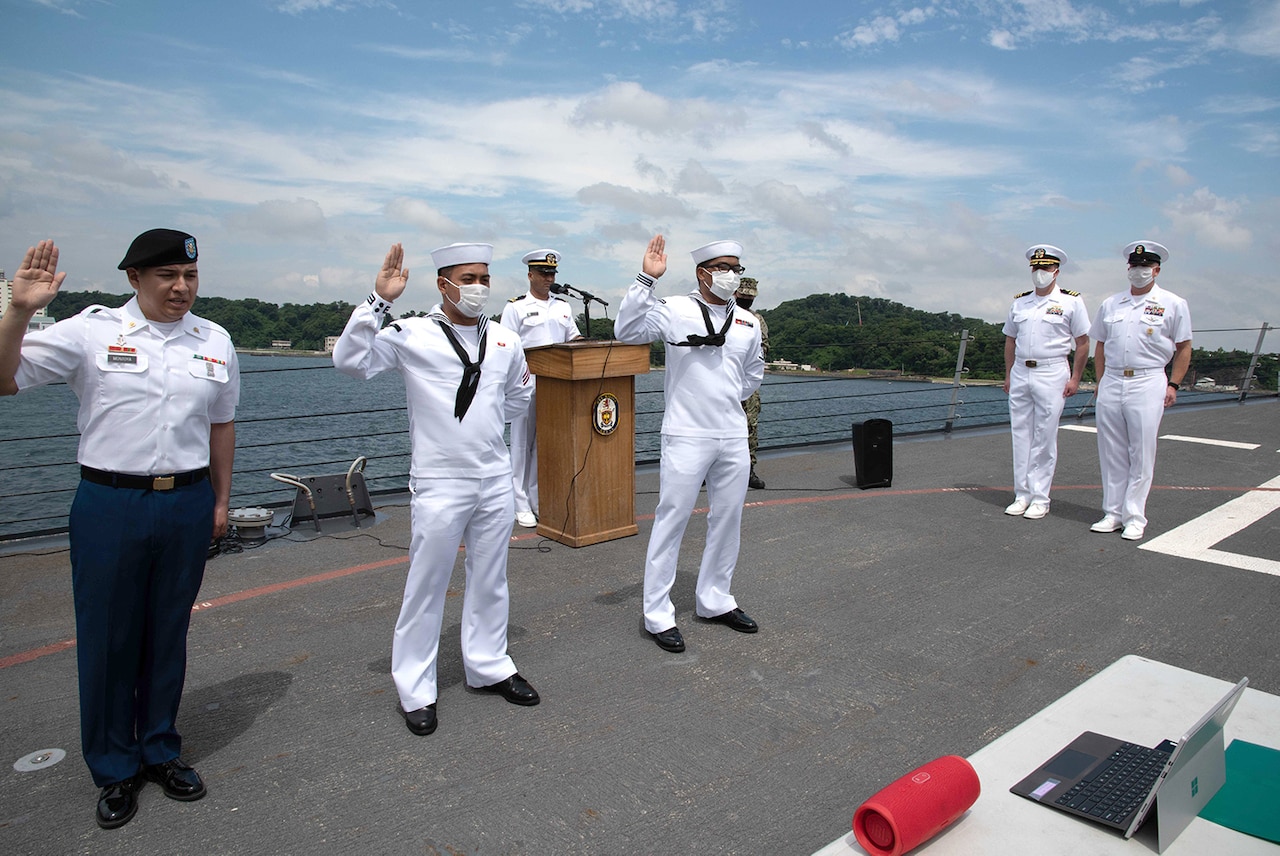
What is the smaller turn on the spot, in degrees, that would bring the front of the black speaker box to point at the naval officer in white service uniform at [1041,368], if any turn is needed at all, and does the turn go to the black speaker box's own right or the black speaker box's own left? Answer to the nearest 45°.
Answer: approximately 45° to the black speaker box's own left

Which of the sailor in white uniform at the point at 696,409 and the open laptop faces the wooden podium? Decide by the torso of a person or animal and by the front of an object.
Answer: the open laptop

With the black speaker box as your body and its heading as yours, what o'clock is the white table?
The white table is roughly at 12 o'clock from the black speaker box.

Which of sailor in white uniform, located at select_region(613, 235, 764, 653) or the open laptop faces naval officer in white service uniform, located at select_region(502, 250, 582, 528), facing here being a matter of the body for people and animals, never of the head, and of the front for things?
the open laptop

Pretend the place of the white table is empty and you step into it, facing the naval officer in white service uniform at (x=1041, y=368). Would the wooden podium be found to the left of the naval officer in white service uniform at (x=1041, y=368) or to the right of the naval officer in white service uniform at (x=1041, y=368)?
left

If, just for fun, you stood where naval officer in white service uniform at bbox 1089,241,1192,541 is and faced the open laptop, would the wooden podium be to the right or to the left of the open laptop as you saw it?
right

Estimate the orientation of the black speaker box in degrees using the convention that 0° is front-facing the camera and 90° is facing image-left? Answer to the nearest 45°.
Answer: approximately 0°

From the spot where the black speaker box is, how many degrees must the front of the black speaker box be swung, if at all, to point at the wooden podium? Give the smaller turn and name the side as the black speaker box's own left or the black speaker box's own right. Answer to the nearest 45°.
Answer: approximately 45° to the black speaker box's own right

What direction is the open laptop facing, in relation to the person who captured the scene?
facing away from the viewer and to the left of the viewer
